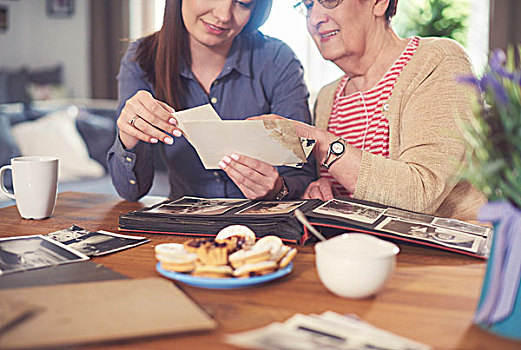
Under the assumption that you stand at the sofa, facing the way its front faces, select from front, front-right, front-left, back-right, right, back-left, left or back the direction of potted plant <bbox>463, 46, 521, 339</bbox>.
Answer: front

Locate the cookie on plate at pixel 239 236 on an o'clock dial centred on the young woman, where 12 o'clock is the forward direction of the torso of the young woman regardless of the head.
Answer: The cookie on plate is roughly at 12 o'clock from the young woman.

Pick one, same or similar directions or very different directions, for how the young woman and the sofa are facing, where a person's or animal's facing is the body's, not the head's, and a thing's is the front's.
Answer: same or similar directions

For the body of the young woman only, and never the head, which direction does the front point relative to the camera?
toward the camera

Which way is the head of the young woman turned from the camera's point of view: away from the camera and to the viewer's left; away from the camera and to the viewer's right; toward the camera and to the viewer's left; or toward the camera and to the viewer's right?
toward the camera and to the viewer's right

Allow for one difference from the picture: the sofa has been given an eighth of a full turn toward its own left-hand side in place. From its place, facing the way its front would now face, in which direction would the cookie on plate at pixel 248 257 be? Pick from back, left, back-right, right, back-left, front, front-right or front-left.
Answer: front-right

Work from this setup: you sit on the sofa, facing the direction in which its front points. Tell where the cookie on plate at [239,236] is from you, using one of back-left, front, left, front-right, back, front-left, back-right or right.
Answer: front

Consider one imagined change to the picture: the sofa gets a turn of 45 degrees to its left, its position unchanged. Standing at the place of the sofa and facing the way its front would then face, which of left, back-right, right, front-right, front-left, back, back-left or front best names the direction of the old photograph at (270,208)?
front-right

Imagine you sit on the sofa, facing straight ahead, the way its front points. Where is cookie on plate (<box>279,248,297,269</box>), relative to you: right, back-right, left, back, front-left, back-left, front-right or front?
front

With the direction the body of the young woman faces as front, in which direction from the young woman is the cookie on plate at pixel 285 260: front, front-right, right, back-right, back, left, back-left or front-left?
front

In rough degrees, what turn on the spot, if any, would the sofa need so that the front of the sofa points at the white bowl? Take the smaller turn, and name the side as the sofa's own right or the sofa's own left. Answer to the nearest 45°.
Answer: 0° — it already faces it

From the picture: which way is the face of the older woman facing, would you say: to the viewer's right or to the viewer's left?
to the viewer's left

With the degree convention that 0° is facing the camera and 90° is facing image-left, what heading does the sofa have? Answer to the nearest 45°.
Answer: approximately 0°

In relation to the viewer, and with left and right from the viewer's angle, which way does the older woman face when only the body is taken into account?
facing the viewer and to the left of the viewer
